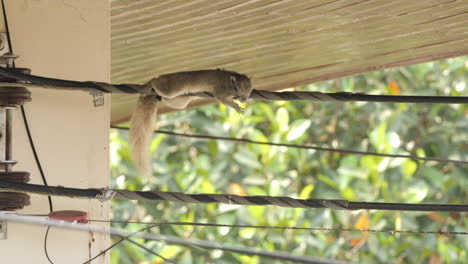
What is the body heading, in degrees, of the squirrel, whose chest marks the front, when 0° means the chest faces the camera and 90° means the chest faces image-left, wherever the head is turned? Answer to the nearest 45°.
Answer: approximately 270°
